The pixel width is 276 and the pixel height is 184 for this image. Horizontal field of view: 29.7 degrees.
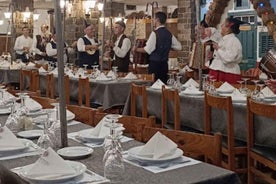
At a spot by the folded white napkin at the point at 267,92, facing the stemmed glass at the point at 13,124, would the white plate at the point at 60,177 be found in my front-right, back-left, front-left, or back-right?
front-left

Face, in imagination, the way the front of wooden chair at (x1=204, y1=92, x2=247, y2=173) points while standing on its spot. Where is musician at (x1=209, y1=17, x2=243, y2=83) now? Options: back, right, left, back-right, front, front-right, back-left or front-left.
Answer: front-left

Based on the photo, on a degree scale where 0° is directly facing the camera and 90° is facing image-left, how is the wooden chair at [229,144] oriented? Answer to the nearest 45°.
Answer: approximately 225°

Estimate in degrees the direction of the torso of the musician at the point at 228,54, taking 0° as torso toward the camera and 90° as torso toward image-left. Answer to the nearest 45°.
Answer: approximately 90°

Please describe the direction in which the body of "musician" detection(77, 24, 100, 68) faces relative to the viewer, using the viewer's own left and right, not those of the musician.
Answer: facing the viewer and to the right of the viewer

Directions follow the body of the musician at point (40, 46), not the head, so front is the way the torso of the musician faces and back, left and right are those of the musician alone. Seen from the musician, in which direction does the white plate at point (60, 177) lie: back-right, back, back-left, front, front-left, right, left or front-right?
front-right

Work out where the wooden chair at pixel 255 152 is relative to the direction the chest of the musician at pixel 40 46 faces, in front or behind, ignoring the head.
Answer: in front
